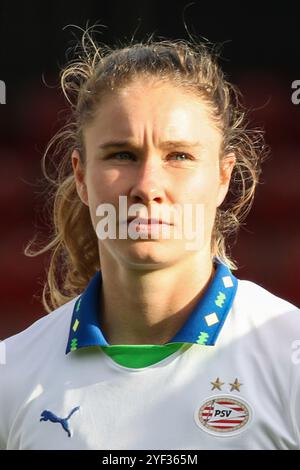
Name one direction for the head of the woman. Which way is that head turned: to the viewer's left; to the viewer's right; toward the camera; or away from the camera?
toward the camera

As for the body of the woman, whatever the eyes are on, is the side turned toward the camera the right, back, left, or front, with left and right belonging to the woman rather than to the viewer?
front
